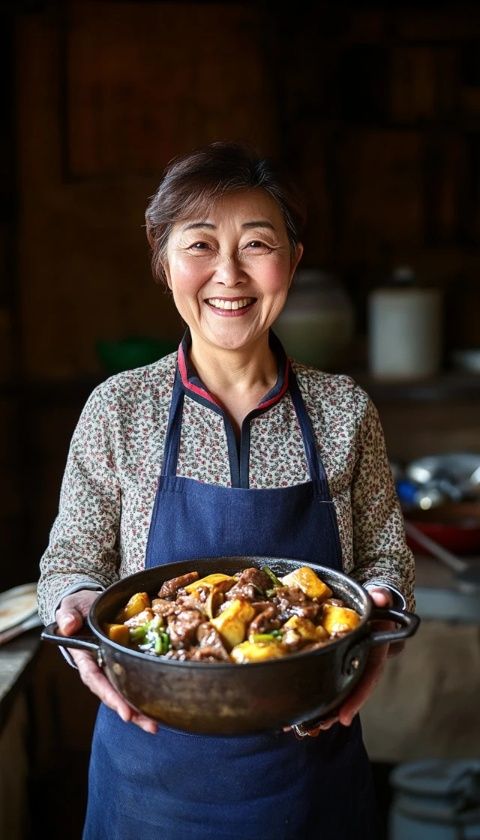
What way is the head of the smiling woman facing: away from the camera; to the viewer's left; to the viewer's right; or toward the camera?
toward the camera

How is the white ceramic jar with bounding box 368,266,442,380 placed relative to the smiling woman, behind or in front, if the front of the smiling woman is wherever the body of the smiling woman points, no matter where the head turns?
behind

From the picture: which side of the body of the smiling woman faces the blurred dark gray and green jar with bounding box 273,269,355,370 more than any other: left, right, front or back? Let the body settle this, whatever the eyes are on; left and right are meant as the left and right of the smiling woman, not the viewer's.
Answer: back

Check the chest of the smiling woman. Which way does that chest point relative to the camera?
toward the camera
